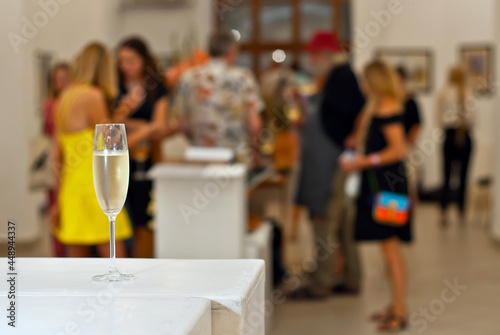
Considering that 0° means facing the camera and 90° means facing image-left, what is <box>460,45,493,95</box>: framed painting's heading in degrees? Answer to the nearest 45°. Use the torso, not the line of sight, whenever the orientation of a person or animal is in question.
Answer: approximately 0°

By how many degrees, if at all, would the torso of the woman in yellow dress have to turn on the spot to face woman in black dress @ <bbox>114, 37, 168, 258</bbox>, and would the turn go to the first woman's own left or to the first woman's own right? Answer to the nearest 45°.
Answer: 0° — they already face them

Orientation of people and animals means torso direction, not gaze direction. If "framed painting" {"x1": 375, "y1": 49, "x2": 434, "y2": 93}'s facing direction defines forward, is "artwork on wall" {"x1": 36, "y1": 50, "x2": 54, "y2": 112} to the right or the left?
on its right

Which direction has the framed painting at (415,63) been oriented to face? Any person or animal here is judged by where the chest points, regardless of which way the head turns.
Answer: toward the camera

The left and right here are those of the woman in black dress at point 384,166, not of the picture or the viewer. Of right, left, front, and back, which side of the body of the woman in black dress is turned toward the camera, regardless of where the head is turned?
left

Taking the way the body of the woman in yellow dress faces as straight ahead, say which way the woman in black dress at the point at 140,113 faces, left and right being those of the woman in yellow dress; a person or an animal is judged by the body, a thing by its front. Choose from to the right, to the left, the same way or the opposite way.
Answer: the opposite way

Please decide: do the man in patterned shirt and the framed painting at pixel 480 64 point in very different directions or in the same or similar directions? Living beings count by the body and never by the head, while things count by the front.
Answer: very different directions

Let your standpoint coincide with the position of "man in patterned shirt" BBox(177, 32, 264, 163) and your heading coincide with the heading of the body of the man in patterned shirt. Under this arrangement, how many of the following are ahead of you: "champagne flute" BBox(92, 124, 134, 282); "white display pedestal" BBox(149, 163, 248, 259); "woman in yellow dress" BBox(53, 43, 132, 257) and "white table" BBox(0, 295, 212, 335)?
0

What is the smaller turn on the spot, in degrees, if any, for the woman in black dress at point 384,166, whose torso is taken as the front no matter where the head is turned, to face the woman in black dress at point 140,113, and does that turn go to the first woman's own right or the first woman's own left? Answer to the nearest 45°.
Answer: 0° — they already face them

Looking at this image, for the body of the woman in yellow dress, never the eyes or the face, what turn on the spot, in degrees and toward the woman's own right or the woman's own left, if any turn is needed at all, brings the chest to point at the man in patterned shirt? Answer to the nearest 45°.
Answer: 0° — they already face them

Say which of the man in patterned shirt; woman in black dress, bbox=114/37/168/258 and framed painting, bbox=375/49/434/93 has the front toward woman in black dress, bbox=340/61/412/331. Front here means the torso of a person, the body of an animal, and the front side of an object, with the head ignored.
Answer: the framed painting

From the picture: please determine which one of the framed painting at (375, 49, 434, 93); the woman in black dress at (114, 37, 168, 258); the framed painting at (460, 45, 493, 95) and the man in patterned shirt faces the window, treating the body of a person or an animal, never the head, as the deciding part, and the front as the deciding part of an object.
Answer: the man in patterned shirt

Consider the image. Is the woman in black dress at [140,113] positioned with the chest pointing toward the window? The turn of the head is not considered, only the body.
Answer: no

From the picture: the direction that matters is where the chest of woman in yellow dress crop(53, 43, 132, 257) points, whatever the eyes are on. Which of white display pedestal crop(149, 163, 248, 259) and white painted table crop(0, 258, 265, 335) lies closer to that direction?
the white display pedestal

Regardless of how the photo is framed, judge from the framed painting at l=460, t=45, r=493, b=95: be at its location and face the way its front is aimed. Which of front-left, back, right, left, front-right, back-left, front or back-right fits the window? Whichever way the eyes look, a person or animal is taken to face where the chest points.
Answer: right

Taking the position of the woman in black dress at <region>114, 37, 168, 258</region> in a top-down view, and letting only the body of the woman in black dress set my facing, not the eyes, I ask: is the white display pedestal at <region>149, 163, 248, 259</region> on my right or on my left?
on my left

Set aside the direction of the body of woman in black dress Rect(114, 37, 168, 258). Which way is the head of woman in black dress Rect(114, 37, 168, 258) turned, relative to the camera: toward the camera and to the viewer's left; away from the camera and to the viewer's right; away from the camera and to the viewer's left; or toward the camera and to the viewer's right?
toward the camera and to the viewer's left

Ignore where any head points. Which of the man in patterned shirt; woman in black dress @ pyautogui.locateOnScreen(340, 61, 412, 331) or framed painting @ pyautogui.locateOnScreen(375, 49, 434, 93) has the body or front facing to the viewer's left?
the woman in black dress
